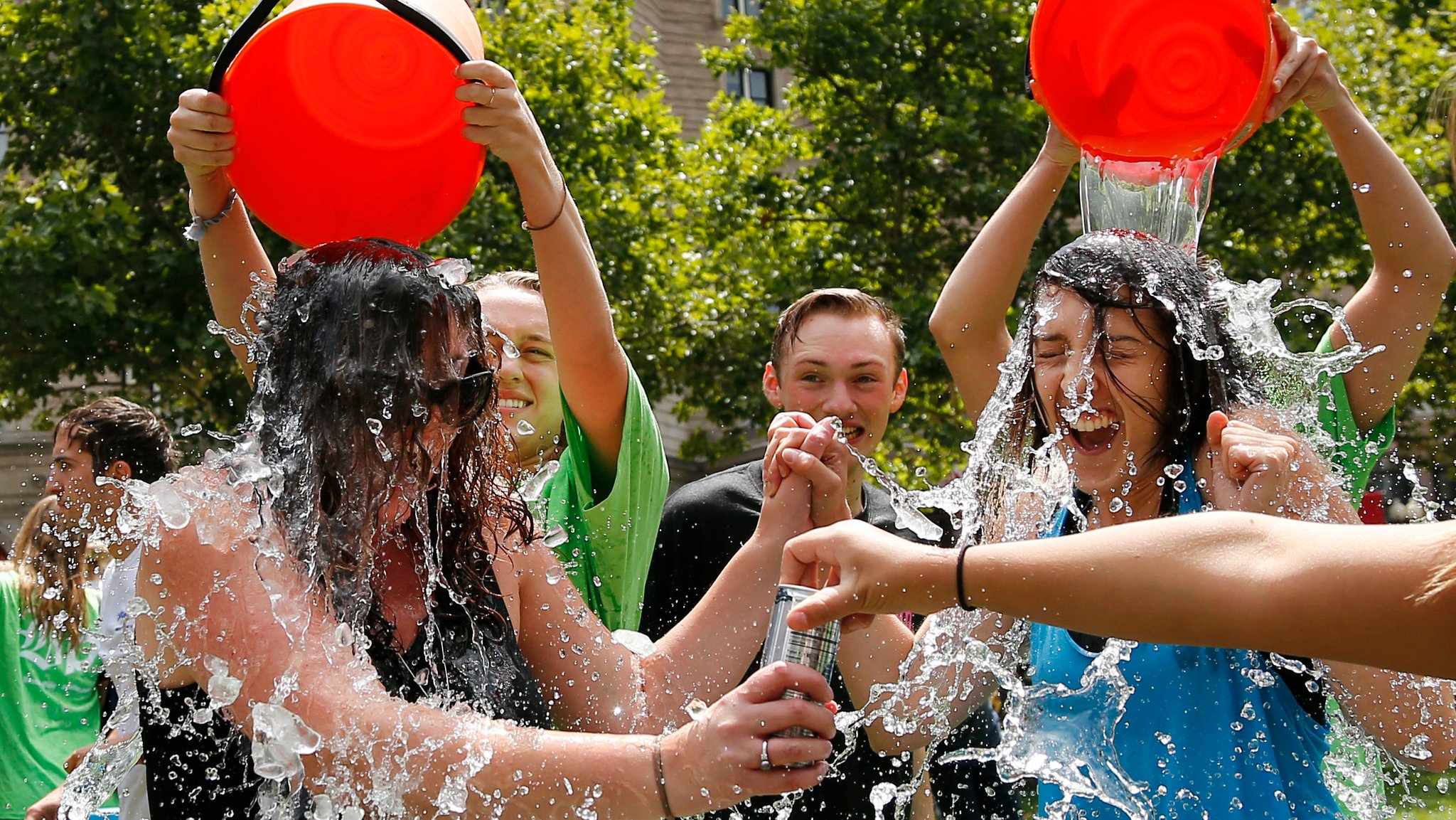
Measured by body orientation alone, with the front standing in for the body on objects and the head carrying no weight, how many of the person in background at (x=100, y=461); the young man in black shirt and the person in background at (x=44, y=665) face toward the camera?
1

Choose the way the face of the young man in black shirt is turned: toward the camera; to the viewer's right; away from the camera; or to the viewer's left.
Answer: toward the camera

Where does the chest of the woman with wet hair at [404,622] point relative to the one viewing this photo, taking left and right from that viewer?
facing the viewer and to the right of the viewer

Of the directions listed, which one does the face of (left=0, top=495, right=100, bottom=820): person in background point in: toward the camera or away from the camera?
away from the camera

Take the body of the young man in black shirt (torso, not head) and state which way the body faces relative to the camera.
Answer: toward the camera

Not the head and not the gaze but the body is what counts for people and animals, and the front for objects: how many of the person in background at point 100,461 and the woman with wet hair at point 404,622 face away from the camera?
0

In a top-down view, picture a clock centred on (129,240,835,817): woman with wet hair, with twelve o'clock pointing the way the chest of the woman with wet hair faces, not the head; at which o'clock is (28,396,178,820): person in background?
The person in background is roughly at 7 o'clock from the woman with wet hair.
